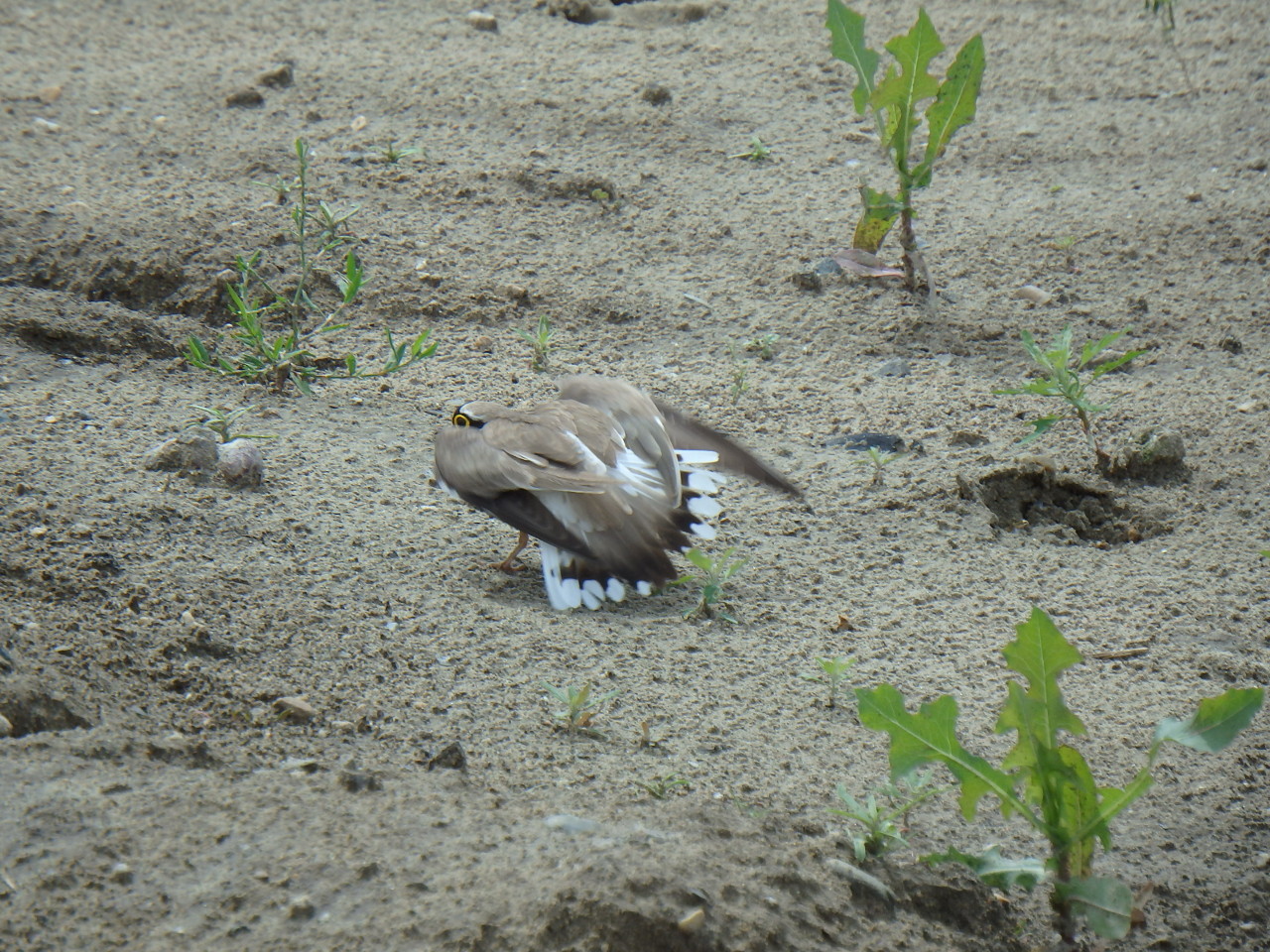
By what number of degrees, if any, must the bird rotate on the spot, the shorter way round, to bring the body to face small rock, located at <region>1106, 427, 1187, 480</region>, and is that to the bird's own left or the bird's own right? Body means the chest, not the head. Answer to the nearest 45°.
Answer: approximately 135° to the bird's own right

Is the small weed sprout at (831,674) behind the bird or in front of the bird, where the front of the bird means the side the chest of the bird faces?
behind

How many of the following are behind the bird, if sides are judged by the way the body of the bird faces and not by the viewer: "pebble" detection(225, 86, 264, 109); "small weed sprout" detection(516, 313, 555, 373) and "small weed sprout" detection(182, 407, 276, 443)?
0

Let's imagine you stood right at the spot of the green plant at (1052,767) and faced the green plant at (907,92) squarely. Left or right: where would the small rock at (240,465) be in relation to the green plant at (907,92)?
left

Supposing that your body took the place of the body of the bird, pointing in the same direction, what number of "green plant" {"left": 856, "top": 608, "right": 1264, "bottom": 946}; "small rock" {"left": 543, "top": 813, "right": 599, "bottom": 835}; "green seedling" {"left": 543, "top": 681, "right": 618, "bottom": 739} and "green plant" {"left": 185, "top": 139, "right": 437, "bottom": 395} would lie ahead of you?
1

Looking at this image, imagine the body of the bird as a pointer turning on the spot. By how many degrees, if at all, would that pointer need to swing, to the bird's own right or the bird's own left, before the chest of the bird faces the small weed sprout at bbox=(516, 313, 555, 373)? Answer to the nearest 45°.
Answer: approximately 45° to the bird's own right

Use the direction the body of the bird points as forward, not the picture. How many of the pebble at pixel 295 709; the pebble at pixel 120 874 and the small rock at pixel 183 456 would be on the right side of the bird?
0

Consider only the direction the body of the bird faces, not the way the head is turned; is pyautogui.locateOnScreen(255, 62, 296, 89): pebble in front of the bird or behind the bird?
in front

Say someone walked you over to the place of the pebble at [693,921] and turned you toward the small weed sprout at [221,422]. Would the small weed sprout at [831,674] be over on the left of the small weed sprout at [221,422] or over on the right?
right

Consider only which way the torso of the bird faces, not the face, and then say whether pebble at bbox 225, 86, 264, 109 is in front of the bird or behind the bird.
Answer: in front

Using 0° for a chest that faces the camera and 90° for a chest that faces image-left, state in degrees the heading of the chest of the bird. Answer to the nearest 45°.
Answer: approximately 135°

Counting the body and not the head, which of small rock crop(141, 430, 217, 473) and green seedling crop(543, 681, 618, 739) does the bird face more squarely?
the small rock

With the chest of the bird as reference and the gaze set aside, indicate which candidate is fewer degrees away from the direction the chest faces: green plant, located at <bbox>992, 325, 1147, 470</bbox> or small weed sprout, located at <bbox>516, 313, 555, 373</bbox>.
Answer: the small weed sprout

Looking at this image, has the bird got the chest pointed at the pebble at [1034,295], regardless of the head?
no

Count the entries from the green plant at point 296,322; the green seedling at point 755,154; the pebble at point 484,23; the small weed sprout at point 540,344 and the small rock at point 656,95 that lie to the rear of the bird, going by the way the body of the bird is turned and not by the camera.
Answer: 0

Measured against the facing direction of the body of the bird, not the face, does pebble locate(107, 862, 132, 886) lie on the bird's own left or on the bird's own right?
on the bird's own left

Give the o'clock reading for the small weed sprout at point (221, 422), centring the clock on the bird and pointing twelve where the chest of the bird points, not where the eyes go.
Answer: The small weed sprout is roughly at 11 o'clock from the bird.

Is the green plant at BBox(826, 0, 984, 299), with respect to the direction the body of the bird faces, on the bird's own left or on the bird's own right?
on the bird's own right

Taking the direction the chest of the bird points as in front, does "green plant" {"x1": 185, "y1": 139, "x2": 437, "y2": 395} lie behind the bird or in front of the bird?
in front
